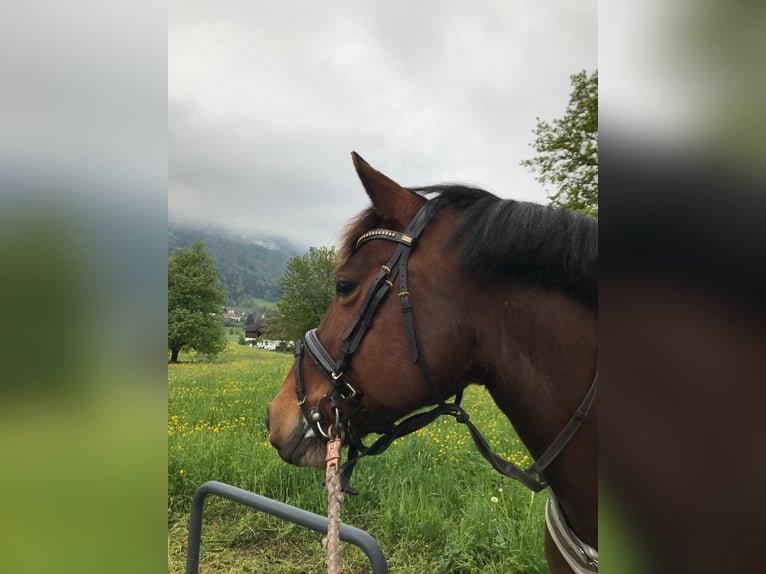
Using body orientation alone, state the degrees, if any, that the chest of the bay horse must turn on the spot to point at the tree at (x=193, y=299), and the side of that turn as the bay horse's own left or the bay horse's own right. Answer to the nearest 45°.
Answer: approximately 45° to the bay horse's own right

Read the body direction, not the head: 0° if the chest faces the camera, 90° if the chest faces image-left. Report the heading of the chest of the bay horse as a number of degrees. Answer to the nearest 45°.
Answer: approximately 90°
